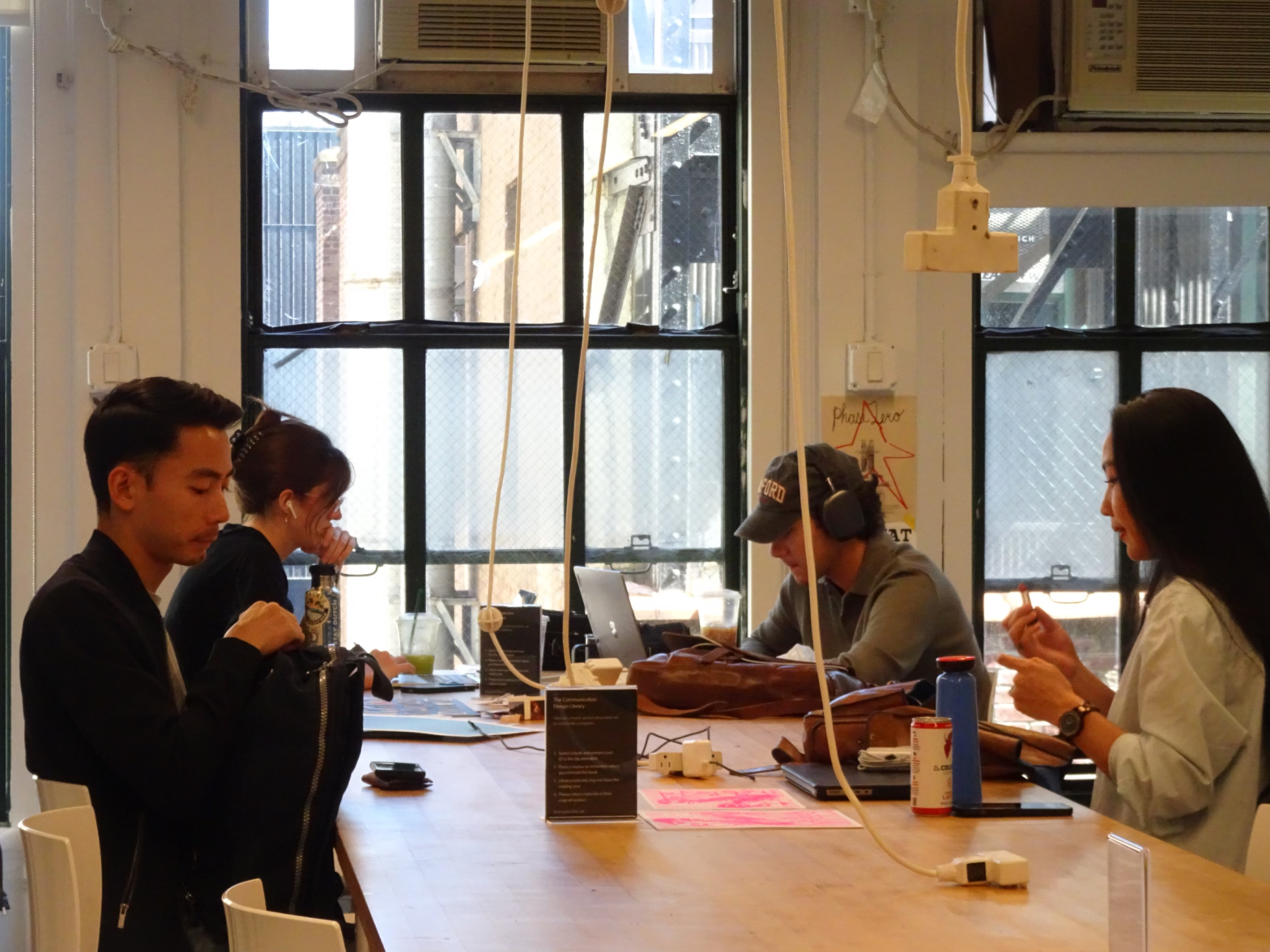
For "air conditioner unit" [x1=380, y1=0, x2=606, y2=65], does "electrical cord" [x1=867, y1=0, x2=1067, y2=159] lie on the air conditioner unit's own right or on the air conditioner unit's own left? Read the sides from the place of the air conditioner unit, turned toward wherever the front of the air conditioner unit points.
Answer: on the air conditioner unit's own left

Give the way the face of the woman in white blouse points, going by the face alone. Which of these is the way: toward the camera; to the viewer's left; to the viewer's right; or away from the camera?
to the viewer's left

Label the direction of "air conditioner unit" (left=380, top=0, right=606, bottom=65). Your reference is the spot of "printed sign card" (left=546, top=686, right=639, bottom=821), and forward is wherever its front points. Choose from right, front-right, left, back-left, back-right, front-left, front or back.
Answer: back

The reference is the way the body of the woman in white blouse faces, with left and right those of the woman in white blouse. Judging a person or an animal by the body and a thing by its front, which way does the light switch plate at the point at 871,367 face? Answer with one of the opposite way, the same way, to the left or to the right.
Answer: to the left

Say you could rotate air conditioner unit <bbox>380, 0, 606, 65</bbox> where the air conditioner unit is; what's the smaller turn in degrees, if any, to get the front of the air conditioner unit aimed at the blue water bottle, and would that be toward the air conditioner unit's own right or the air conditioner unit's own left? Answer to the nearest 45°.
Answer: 0° — it already faces it

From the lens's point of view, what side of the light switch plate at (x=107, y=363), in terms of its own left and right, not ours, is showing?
front

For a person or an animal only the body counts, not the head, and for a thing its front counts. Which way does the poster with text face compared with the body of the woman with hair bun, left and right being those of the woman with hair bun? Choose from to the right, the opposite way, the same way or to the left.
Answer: to the right

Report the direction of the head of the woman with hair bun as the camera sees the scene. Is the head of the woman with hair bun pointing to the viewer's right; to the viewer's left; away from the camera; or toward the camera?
to the viewer's right

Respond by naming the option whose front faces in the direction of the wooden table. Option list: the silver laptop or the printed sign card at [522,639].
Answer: the printed sign card

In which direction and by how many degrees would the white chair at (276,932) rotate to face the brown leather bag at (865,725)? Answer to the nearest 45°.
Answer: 0° — it already faces it

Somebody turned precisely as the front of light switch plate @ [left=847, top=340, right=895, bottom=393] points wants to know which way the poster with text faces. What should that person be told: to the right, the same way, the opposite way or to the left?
the same way

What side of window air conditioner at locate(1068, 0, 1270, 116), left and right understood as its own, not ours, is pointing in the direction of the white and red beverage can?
front

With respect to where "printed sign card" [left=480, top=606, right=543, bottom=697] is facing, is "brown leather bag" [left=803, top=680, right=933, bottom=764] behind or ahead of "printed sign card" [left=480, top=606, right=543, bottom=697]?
ahead

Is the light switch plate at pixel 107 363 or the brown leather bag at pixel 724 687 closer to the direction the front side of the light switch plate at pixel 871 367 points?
the brown leather bag
